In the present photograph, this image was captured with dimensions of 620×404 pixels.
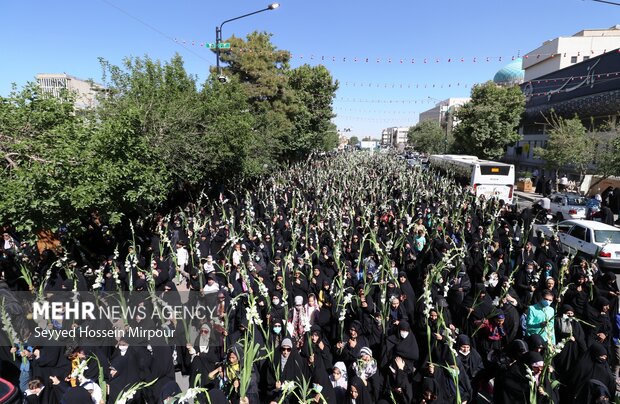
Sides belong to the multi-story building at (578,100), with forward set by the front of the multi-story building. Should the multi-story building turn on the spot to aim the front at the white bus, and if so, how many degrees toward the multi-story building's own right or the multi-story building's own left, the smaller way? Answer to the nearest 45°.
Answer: approximately 45° to the multi-story building's own left

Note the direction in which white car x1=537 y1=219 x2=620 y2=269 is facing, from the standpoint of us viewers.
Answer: facing away from the viewer and to the left of the viewer

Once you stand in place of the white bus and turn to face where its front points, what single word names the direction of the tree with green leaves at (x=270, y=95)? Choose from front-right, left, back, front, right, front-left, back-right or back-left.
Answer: front-left

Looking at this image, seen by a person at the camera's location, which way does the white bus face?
facing away from the viewer and to the left of the viewer

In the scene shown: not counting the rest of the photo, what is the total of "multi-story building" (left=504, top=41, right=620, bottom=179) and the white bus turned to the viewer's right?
0

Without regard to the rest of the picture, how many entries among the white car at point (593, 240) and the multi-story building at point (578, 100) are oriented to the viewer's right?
0

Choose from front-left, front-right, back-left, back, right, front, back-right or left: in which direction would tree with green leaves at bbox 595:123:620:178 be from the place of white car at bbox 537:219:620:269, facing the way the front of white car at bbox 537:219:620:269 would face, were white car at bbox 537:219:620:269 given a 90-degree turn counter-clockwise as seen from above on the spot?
back-right

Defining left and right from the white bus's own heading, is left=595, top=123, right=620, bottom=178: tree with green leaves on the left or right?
on its right

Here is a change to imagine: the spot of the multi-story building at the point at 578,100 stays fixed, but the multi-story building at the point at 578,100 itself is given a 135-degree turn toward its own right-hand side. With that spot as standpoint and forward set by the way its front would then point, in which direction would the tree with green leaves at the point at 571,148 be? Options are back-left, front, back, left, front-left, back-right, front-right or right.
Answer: back

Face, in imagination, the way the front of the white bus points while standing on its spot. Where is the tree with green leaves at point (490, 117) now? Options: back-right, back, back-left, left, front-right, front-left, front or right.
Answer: front-right

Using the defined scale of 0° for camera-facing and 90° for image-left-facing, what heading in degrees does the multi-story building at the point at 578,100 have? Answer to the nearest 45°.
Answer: approximately 45°

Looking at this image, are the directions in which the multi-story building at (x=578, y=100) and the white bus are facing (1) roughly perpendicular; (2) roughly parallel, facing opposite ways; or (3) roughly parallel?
roughly perpendicular

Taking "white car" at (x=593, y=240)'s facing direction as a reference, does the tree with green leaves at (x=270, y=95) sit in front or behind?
in front

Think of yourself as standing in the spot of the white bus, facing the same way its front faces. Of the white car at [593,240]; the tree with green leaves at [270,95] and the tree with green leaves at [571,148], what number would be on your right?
1
